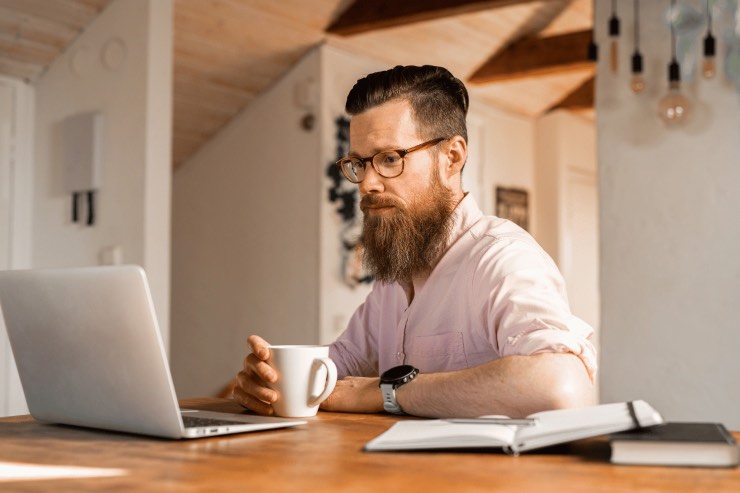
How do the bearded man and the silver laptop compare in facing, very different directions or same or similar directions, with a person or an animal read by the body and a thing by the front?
very different directions

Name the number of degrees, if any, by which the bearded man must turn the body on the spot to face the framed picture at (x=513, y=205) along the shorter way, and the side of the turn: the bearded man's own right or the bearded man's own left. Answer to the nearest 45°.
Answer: approximately 135° to the bearded man's own right

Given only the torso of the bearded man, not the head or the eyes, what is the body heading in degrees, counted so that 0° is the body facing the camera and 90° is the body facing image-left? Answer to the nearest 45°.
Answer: approximately 45°

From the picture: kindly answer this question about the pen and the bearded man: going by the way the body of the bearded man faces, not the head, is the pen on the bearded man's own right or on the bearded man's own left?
on the bearded man's own left

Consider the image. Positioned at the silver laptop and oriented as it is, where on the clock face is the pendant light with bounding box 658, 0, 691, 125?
The pendant light is roughly at 12 o'clock from the silver laptop.

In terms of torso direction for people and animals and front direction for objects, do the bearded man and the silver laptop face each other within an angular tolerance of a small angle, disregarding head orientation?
yes

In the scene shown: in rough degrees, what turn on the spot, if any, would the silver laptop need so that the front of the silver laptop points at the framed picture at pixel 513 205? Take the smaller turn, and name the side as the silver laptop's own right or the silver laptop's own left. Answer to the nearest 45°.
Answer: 0° — it already faces it

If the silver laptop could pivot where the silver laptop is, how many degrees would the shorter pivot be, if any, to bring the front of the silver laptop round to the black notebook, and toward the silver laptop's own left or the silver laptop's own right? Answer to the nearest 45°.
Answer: approximately 90° to the silver laptop's own right

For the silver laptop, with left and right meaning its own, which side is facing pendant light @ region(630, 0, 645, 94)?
front

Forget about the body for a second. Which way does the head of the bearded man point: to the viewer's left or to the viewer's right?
to the viewer's left

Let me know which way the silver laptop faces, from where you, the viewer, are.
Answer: facing away from the viewer and to the right of the viewer
